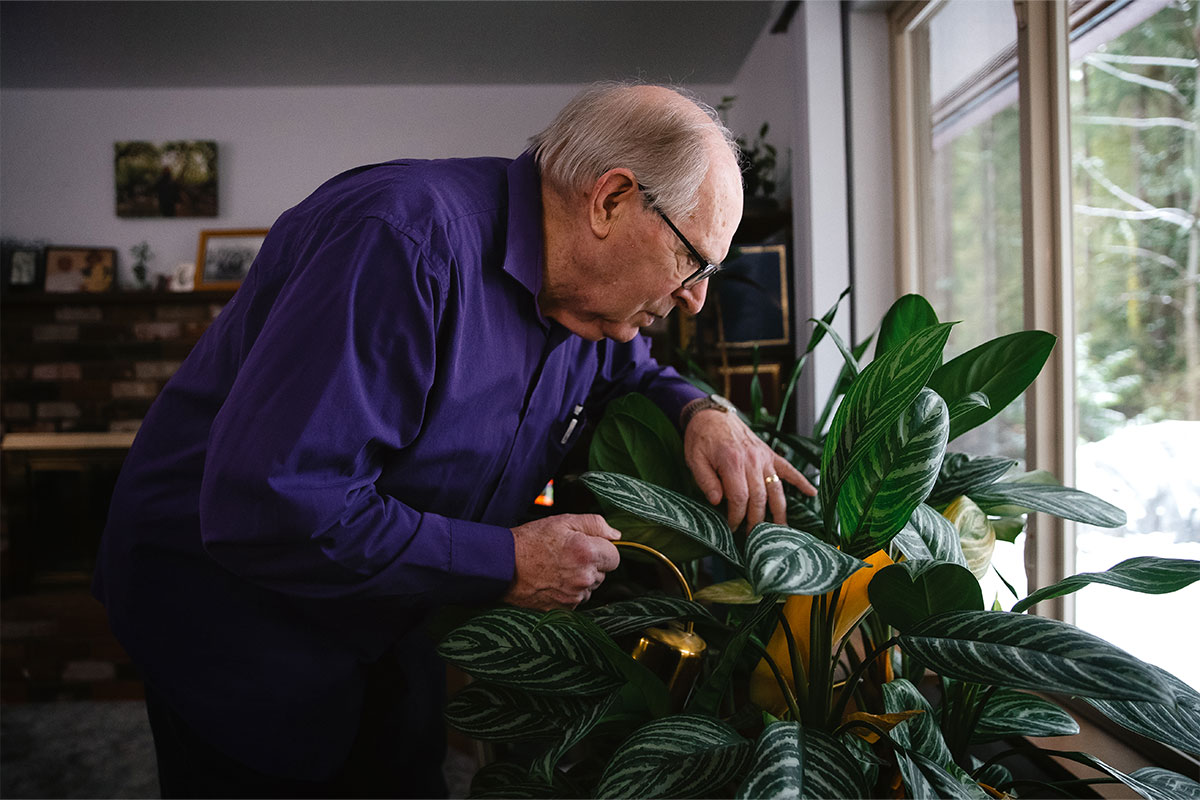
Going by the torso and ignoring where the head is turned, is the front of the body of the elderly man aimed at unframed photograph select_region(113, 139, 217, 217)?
no

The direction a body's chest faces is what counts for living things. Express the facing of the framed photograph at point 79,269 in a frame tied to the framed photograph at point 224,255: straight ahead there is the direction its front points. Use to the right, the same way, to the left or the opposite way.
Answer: the same way

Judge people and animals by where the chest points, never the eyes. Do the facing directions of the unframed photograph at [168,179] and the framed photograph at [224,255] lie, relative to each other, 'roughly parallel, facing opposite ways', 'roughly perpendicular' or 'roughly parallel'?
roughly parallel

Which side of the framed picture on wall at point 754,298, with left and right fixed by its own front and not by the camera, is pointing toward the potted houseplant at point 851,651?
front

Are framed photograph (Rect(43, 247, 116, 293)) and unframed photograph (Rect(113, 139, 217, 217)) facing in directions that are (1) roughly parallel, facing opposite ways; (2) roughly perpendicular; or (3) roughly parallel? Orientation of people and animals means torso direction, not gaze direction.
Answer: roughly parallel

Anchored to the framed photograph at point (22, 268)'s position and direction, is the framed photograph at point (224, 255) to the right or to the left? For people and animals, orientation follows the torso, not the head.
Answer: on its left

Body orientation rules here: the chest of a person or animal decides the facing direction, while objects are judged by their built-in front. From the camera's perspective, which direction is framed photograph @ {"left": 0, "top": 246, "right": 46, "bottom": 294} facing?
toward the camera

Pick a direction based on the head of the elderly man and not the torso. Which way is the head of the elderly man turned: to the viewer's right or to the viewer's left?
to the viewer's right

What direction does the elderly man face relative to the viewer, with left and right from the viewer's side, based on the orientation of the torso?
facing to the right of the viewer

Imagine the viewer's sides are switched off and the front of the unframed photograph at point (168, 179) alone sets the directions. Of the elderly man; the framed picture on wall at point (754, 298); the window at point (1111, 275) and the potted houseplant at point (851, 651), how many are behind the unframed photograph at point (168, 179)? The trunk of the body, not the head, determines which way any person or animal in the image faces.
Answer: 0

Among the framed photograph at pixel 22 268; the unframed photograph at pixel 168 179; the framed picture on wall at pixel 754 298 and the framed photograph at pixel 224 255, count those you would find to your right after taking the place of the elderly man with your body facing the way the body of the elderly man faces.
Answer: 0

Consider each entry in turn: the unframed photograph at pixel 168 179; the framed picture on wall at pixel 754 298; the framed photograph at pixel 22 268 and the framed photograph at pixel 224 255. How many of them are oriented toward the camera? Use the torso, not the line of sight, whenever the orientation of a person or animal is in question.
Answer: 4

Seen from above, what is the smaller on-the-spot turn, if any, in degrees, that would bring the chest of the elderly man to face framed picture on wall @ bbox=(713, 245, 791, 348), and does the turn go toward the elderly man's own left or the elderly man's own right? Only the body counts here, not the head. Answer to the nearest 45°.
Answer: approximately 45° to the elderly man's own left

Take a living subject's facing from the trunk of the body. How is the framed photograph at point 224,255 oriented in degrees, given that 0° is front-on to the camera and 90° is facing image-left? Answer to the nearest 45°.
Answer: approximately 0°

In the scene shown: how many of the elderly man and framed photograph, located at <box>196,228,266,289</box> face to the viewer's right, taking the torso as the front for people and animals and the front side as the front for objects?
1

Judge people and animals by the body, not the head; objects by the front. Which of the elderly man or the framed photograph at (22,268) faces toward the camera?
the framed photograph

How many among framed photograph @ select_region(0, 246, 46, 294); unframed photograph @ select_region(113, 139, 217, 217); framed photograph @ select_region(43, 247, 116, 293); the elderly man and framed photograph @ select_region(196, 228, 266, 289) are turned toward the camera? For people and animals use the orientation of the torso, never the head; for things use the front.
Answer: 4

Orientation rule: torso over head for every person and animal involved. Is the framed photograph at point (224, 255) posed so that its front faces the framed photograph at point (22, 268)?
no

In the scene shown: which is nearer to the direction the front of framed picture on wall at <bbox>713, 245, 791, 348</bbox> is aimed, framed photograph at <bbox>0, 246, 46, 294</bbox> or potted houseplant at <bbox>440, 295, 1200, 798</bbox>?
the potted houseplant
